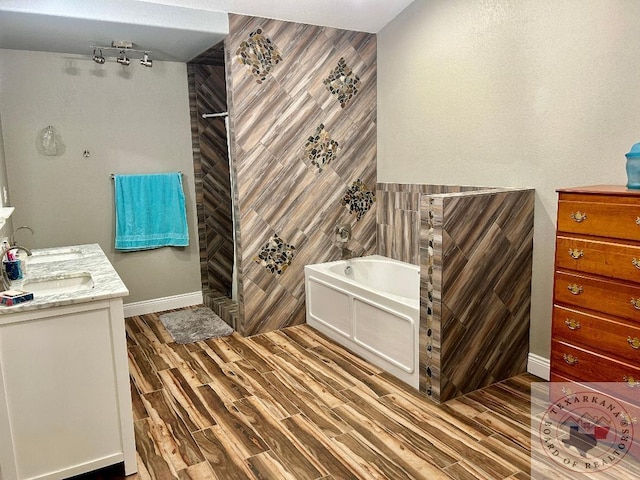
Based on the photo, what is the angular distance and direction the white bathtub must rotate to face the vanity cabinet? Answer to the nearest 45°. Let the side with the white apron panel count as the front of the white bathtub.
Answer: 0° — it already faces it

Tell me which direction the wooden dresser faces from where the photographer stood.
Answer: facing the viewer and to the left of the viewer

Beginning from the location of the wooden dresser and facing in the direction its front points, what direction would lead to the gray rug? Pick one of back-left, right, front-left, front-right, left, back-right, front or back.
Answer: front-right

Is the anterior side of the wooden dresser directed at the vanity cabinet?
yes

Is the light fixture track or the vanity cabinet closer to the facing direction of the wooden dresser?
the vanity cabinet

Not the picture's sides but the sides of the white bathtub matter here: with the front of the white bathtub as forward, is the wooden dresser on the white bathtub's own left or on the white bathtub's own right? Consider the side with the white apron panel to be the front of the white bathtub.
on the white bathtub's own left

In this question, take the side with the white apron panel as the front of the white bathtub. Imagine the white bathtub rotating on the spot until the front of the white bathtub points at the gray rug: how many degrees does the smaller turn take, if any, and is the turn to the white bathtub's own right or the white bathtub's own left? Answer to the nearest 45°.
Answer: approximately 45° to the white bathtub's own right

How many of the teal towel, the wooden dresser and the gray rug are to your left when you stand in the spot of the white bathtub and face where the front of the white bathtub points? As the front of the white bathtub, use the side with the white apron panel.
1

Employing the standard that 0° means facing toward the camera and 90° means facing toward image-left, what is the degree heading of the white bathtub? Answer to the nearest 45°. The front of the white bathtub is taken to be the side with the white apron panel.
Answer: approximately 45°

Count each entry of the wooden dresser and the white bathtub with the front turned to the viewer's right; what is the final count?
0

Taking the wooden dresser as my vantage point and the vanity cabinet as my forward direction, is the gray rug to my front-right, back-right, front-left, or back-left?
front-right

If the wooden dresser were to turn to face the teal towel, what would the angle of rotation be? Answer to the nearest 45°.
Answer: approximately 45° to its right

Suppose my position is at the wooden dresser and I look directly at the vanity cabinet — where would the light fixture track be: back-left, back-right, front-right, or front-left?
front-right

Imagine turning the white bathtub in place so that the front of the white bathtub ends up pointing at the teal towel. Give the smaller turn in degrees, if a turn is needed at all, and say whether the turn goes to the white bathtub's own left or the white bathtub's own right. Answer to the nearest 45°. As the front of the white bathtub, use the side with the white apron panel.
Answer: approximately 45° to the white bathtub's own right

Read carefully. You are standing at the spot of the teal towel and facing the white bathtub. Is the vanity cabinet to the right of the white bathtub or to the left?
right
